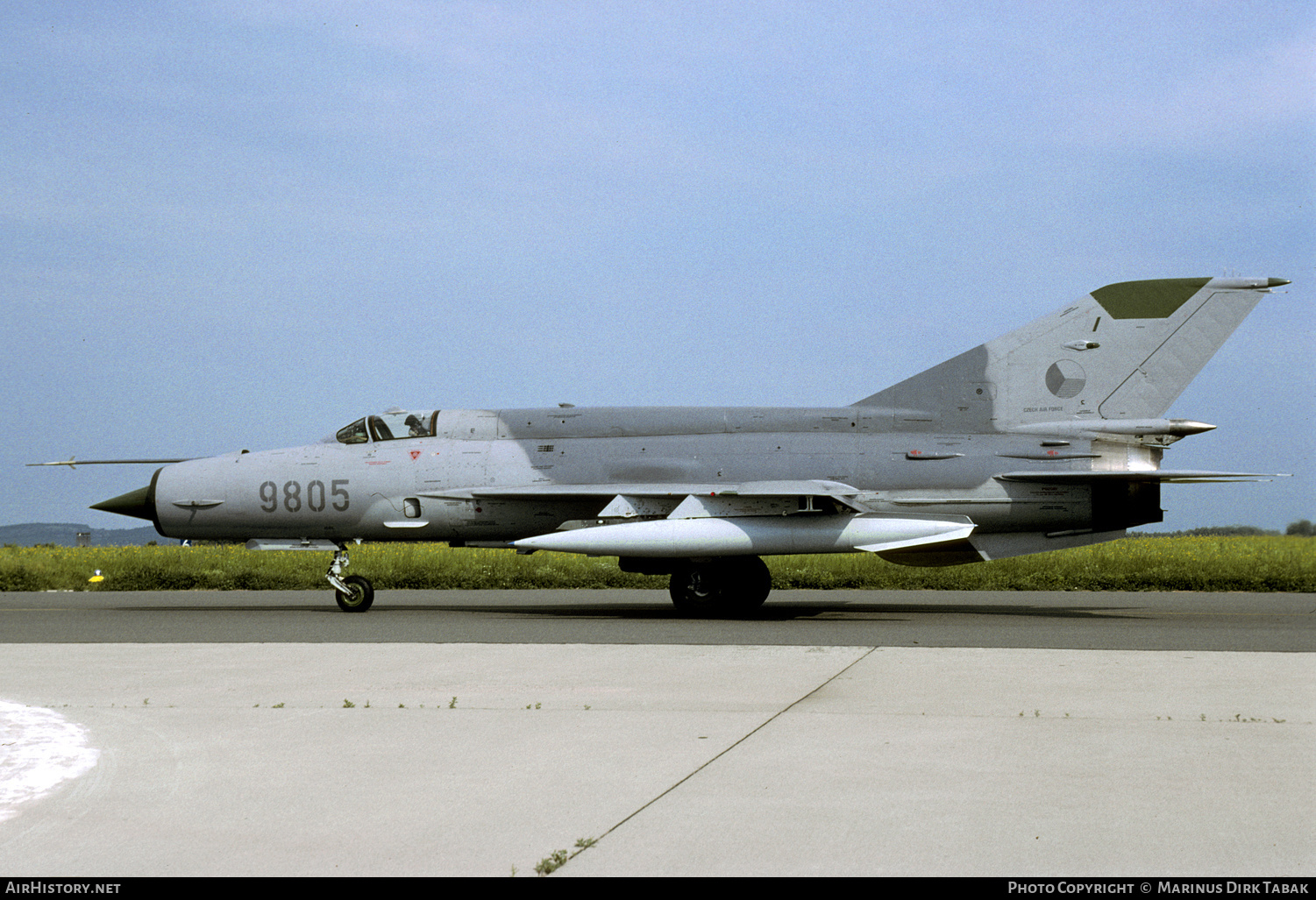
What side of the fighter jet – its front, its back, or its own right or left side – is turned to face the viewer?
left

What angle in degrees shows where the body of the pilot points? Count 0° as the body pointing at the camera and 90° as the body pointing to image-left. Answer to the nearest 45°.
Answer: approximately 90°

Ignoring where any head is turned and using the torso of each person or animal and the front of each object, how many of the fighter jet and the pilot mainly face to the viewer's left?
2
